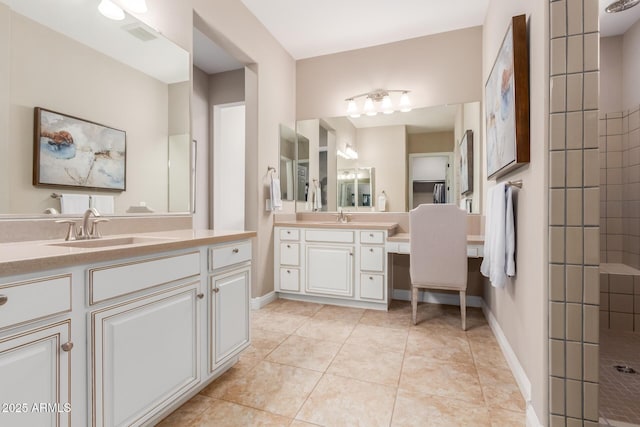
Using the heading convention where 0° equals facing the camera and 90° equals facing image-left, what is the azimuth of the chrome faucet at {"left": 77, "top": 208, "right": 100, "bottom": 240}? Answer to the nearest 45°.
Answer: approximately 315°

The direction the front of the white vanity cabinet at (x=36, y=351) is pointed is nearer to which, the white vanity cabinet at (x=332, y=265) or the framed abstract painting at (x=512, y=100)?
the framed abstract painting

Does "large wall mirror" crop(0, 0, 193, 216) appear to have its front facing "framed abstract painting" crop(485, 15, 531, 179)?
yes

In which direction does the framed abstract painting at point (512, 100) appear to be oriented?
to the viewer's left

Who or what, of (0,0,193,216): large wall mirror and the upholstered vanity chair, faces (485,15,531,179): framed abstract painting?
the large wall mirror

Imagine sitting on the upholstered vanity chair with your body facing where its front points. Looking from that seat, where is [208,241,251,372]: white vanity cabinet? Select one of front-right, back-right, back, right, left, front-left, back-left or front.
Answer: back-left
